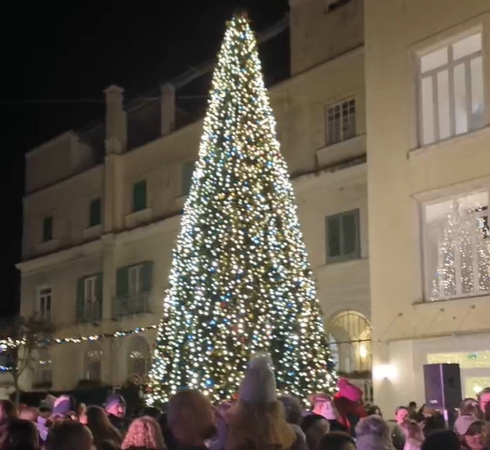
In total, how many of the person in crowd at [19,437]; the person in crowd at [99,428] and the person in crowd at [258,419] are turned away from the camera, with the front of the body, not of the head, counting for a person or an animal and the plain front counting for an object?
3

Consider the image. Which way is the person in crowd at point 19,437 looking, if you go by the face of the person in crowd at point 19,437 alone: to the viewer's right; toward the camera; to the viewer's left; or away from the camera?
away from the camera

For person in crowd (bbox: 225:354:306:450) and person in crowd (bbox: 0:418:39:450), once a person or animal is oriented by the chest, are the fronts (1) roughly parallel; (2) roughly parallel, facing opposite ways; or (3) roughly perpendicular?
roughly parallel

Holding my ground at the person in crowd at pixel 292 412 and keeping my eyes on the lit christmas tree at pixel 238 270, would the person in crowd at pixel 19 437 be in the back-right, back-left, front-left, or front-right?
back-left

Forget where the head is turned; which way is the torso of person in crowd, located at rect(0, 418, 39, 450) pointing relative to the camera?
away from the camera

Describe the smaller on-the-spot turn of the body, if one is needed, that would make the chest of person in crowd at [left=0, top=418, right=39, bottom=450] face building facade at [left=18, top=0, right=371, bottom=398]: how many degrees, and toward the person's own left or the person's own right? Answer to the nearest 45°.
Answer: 0° — they already face it

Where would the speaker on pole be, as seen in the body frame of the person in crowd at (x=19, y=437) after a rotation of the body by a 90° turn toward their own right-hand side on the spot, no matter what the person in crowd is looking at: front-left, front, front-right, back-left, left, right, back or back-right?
front-left

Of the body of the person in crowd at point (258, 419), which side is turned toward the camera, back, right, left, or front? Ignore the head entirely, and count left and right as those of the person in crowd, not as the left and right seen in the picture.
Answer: back

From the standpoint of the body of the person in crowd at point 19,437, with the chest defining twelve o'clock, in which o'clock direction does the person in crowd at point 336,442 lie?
the person in crowd at point 336,442 is roughly at 4 o'clock from the person in crowd at point 19,437.

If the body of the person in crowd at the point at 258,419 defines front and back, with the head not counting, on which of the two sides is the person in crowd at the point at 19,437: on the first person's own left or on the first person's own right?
on the first person's own left

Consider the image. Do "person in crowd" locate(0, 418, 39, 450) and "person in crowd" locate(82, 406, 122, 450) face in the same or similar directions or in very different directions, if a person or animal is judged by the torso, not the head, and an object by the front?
same or similar directions

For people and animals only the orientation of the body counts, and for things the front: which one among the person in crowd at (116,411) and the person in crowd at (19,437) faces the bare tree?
the person in crowd at (19,437)

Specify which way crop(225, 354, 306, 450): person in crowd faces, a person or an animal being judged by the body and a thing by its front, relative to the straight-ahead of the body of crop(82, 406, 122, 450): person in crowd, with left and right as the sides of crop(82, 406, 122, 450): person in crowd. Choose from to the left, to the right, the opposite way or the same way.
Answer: the same way

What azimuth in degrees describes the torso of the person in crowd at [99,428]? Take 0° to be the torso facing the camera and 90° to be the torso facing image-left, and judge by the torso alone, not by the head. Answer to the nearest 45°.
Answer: approximately 180°

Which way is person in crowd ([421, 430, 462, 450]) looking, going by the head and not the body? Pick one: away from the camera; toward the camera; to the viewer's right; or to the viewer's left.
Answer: away from the camera

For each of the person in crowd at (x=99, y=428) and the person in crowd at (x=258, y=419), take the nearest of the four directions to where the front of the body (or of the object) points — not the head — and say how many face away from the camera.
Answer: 2
